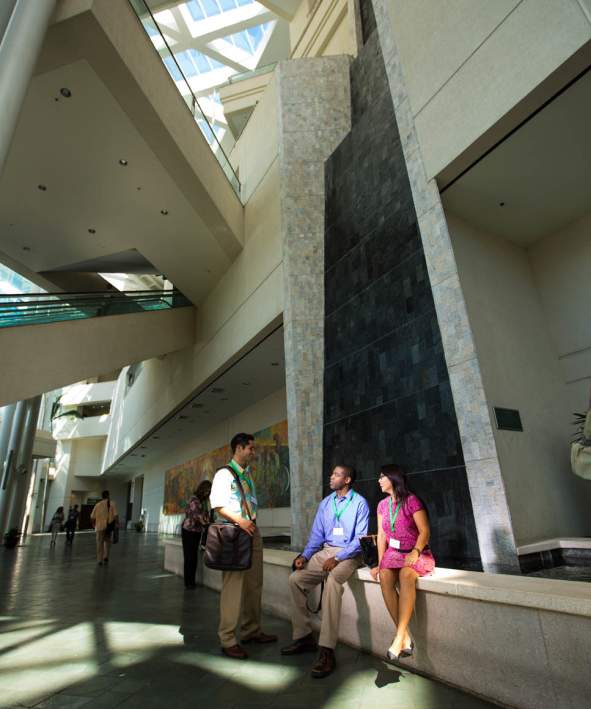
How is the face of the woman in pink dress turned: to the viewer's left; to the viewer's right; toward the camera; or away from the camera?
to the viewer's left

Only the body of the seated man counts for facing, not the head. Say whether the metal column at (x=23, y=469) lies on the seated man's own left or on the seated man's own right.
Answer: on the seated man's own right

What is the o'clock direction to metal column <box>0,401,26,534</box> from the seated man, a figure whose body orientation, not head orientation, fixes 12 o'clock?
The metal column is roughly at 3 o'clock from the seated man.

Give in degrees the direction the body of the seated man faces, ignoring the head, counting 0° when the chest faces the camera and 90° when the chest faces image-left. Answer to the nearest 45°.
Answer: approximately 45°

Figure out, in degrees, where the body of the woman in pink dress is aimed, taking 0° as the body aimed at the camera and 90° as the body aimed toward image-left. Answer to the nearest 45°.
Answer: approximately 45°

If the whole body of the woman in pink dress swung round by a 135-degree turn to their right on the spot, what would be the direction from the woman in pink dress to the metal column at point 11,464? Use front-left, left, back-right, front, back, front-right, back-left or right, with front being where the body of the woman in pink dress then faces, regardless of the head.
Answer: front-left

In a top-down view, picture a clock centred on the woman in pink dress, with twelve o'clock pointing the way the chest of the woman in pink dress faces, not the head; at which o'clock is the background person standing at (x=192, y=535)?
The background person standing is roughly at 3 o'clock from the woman in pink dress.

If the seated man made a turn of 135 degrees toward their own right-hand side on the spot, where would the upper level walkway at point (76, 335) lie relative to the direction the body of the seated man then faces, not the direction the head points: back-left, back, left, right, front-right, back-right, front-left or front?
front-left

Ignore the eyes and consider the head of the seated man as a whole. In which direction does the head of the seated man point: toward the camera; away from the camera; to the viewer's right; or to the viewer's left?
to the viewer's left

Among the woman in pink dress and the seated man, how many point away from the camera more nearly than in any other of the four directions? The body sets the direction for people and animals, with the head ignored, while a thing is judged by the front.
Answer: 0

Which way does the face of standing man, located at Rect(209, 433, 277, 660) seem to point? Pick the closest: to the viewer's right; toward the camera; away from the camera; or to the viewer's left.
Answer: to the viewer's right
